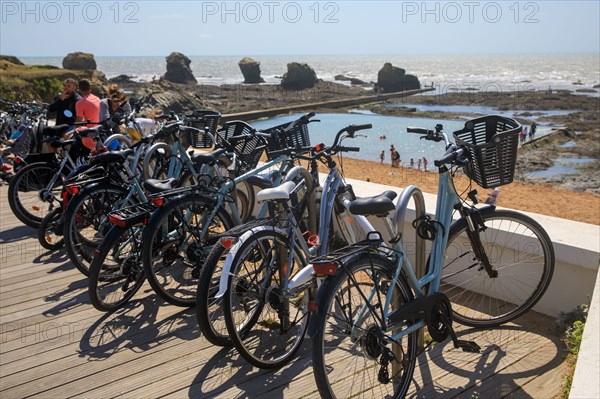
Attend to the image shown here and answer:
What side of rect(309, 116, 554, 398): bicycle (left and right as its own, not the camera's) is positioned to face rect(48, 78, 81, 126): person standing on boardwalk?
left

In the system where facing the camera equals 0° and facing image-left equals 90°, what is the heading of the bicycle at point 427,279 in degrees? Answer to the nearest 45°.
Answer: approximately 225°

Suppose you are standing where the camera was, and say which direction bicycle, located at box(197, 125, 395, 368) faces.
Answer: facing away from the viewer and to the right of the viewer

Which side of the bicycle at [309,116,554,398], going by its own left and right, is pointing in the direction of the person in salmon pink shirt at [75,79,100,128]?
left
